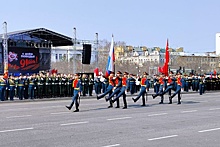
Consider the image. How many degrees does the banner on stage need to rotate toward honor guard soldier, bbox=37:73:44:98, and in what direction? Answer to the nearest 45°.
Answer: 0° — it already faces them

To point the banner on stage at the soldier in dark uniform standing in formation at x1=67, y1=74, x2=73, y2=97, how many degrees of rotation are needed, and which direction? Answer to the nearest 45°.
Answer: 0° — it already faces them

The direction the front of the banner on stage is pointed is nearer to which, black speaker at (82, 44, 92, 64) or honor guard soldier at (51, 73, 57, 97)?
the honor guard soldier

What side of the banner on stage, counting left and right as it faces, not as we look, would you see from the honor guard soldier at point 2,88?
front

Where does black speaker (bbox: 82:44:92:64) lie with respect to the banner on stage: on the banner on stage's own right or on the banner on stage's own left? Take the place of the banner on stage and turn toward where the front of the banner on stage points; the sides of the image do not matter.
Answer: on the banner on stage's own left

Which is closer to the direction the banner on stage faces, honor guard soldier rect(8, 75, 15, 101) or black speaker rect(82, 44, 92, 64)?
the honor guard soldier

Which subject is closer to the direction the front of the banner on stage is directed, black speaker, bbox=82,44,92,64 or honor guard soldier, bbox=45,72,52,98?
the honor guard soldier

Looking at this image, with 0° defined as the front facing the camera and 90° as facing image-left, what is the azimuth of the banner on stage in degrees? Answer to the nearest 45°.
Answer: approximately 0°

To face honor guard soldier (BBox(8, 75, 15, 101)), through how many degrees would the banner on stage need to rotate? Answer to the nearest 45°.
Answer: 0° — it already faces them

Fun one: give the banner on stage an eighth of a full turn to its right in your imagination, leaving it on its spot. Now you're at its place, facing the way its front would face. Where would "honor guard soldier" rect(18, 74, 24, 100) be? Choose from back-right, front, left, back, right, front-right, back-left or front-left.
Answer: front-left
